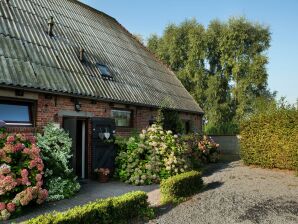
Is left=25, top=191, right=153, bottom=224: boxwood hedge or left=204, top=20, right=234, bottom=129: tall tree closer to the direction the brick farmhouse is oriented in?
the boxwood hedge

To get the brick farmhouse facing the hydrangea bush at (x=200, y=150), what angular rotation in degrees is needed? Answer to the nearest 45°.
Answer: approximately 90° to its left

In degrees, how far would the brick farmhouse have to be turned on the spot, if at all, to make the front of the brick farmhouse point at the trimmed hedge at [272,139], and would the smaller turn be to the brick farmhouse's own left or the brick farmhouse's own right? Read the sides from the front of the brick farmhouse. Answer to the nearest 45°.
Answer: approximately 45° to the brick farmhouse's own left

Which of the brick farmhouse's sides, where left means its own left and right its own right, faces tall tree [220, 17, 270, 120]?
left

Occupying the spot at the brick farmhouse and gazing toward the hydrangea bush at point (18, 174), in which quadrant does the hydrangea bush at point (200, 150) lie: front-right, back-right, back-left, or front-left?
back-left

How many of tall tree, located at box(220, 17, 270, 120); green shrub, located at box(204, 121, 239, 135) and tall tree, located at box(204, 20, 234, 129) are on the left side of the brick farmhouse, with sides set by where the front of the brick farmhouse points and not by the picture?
3

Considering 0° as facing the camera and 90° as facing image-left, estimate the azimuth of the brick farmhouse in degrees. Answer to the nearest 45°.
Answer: approximately 315°

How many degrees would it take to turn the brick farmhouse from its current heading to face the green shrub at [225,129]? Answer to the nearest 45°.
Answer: approximately 90° to its left

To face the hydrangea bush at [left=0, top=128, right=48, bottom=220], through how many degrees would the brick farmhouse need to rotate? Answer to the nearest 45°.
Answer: approximately 45° to its right

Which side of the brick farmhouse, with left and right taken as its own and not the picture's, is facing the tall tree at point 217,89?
left

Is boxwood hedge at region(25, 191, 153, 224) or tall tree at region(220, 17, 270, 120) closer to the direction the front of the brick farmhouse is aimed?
the boxwood hedge

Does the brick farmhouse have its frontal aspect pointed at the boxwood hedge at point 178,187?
yes
